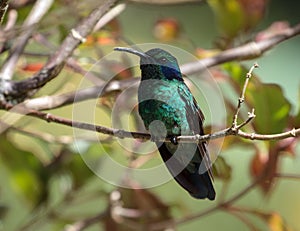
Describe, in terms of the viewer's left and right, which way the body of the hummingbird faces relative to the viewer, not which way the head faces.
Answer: facing the viewer and to the left of the viewer

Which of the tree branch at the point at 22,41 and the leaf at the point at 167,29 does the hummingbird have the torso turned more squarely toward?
the tree branch

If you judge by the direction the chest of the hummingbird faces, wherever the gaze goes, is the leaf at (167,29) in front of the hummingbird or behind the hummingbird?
behind

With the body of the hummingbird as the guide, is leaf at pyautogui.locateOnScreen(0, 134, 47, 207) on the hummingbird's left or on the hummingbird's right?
on the hummingbird's right

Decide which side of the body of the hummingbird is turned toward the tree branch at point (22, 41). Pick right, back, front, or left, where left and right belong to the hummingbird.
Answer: right
